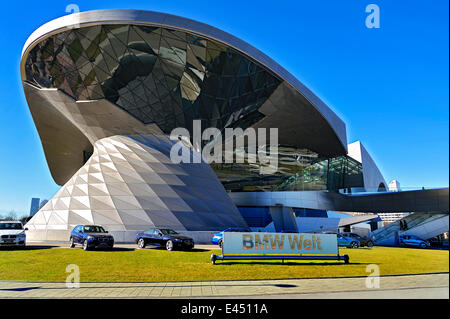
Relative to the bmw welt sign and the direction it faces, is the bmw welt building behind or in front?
behind

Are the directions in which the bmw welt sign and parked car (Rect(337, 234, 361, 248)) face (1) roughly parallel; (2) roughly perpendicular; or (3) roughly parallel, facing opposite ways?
roughly perpendicular

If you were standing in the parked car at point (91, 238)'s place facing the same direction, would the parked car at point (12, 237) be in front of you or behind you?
behind

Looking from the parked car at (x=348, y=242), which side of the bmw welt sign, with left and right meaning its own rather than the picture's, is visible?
back

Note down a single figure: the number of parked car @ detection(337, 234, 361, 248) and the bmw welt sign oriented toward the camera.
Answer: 1

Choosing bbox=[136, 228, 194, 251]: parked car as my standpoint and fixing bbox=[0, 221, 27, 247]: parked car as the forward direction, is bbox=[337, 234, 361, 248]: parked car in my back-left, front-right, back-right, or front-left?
back-right
